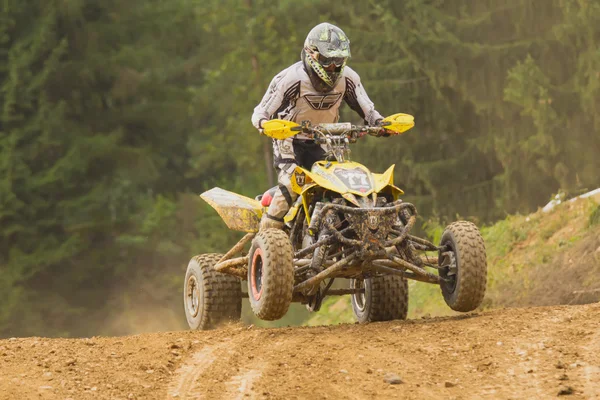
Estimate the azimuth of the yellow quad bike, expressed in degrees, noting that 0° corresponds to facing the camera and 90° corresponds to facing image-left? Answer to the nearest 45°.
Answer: approximately 315°

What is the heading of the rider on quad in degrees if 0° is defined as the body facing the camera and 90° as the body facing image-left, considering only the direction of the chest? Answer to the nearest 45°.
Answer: approximately 315°
